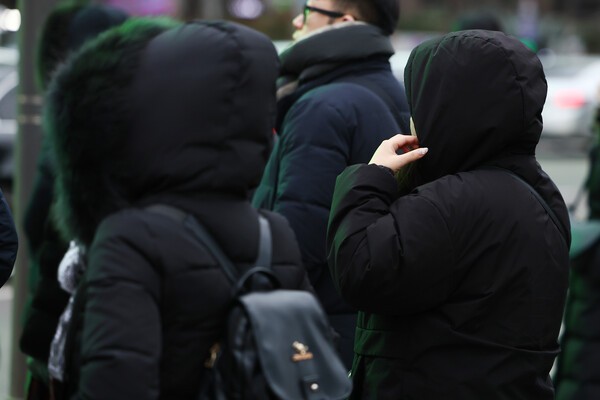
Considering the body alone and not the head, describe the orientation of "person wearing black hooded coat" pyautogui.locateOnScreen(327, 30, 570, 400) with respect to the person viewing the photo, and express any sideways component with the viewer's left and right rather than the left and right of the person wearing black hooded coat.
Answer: facing away from the viewer and to the left of the viewer

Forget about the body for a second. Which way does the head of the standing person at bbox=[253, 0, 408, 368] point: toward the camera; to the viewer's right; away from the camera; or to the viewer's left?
to the viewer's left

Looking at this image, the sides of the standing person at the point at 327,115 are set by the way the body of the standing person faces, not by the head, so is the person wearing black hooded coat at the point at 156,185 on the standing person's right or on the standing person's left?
on the standing person's left

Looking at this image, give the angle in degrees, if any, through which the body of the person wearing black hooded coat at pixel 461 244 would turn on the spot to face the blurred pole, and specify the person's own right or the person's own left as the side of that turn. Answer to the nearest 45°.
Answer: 0° — they already face it

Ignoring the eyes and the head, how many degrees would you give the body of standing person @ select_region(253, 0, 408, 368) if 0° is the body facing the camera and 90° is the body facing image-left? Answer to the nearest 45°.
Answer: approximately 90°

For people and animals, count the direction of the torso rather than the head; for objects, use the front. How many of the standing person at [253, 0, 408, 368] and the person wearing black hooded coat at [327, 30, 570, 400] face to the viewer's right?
0

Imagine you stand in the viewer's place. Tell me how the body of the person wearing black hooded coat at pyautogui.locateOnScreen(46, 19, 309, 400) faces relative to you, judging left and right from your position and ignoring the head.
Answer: facing away from the viewer and to the left of the viewer

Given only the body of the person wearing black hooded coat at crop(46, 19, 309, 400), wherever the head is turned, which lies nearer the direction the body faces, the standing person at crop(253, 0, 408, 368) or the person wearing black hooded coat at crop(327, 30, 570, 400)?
the standing person
